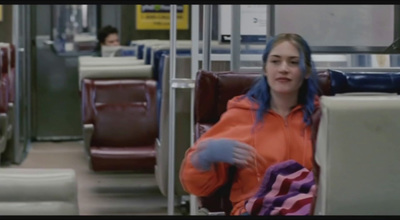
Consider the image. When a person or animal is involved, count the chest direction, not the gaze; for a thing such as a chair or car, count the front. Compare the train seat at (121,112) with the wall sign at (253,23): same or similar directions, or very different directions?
same or similar directions

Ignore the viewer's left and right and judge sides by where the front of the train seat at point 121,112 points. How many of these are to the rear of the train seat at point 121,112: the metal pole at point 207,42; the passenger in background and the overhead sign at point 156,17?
2

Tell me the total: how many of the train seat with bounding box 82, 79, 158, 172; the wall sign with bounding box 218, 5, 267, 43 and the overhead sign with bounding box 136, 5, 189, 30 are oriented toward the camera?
3

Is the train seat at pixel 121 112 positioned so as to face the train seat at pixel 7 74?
no

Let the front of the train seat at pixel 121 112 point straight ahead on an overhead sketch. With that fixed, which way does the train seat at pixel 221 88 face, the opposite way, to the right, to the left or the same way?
the same way

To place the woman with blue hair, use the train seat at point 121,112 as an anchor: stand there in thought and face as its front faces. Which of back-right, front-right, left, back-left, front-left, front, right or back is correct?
front

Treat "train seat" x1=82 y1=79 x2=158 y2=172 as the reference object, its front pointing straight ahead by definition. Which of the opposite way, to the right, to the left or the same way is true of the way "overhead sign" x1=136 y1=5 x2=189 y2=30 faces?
the same way

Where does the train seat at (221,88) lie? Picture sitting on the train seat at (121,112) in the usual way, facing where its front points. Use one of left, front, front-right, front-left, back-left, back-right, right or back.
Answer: front

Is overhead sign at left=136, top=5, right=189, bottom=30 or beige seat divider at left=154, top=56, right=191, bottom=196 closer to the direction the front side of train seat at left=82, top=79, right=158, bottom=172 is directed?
the beige seat divider

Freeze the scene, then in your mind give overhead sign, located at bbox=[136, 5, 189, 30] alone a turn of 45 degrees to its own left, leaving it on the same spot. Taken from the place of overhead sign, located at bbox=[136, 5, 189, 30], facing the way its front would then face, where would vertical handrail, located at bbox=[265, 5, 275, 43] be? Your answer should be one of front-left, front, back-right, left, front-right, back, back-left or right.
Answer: front-right

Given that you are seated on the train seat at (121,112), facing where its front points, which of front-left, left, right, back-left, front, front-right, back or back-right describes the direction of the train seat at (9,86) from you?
back-right

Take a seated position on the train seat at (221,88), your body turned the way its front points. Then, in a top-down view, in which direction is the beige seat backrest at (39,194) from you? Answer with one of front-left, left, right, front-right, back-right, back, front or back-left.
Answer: front

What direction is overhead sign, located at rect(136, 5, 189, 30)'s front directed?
toward the camera

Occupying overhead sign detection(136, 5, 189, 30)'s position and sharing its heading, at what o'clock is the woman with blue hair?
The woman with blue hair is roughly at 12 o'clock from the overhead sign.

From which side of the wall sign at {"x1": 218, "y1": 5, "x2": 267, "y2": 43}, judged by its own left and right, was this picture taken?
front

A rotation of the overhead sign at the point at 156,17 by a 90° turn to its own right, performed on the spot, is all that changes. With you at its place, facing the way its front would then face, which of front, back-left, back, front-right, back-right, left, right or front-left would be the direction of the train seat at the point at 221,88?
left
